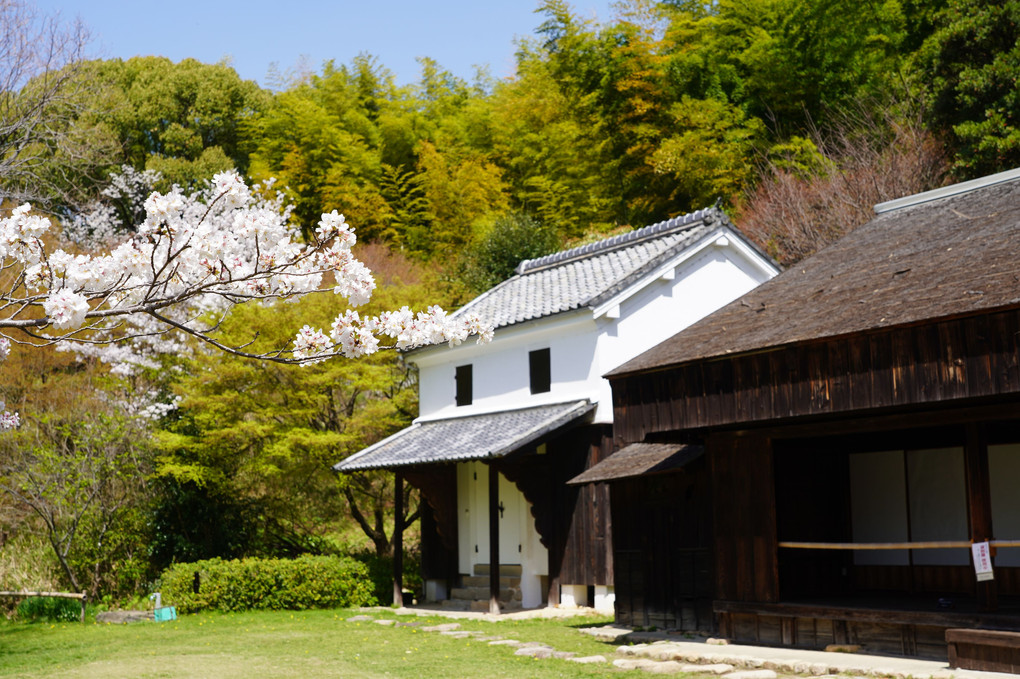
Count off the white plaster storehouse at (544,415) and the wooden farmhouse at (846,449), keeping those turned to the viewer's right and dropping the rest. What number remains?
0

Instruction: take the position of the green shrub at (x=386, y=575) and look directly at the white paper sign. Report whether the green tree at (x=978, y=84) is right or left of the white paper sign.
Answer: left

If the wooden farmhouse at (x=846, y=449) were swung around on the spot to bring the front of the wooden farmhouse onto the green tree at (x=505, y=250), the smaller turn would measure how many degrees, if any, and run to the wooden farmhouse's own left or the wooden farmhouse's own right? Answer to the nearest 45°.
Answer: approximately 90° to the wooden farmhouse's own right

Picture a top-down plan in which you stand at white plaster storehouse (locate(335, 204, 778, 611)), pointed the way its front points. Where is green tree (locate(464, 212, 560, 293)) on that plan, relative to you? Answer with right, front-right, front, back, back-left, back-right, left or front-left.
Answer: back-right

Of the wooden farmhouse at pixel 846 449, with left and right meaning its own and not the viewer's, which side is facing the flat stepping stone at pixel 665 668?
front

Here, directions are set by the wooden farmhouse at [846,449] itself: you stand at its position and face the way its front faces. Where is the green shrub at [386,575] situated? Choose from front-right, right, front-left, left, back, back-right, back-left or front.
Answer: right

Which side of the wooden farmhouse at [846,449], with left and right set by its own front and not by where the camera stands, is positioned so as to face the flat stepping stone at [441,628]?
right

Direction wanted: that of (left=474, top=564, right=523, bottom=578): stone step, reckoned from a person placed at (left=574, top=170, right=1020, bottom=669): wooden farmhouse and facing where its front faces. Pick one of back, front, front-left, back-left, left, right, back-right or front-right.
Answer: right

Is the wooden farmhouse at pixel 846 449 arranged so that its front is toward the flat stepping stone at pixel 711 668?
yes

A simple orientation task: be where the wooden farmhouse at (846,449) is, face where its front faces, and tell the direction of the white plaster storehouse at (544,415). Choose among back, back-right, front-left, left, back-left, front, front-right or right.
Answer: right

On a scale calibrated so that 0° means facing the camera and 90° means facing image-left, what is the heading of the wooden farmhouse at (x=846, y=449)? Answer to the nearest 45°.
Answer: approximately 45°
